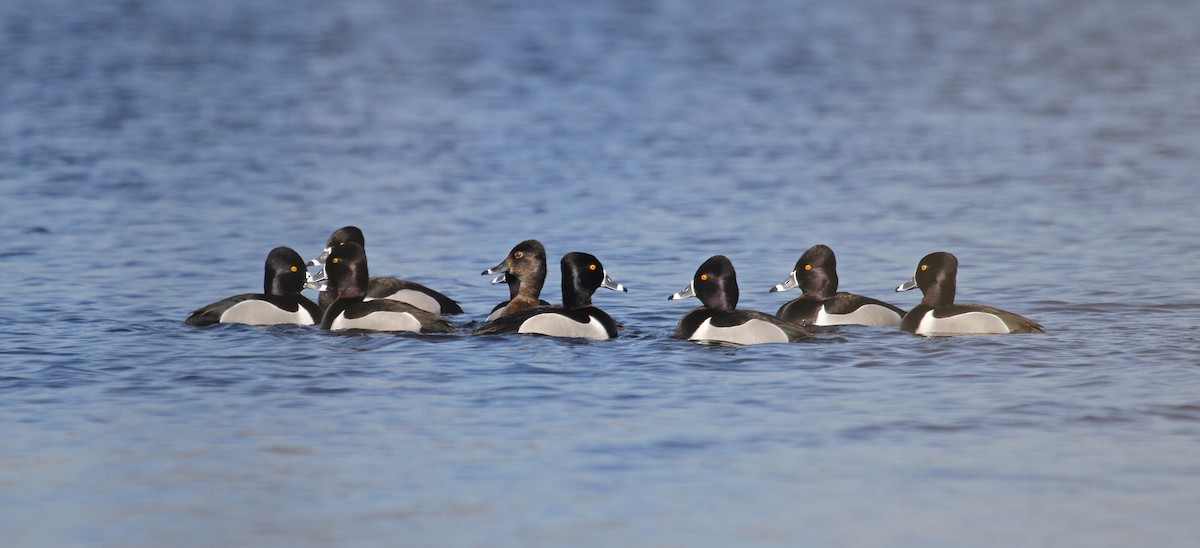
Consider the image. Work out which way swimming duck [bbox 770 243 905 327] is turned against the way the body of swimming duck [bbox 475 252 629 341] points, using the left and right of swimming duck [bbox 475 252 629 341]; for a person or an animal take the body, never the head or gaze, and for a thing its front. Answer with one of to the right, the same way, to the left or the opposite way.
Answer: the opposite way

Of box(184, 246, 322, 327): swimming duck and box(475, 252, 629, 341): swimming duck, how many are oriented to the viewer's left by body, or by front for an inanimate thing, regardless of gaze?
0

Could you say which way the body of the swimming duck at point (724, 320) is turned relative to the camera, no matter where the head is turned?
to the viewer's left

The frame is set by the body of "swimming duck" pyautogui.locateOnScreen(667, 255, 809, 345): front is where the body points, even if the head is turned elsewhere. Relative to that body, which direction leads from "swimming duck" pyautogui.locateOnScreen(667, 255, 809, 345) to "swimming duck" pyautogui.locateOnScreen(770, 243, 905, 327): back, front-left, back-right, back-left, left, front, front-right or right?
back-right

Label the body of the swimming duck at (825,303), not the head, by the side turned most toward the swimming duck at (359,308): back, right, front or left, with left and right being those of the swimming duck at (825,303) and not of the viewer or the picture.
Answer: front

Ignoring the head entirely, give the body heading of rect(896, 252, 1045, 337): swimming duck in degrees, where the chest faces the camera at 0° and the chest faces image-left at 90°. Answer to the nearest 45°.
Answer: approximately 90°

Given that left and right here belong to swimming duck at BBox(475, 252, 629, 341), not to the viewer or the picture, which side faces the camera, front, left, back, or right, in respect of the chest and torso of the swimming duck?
right

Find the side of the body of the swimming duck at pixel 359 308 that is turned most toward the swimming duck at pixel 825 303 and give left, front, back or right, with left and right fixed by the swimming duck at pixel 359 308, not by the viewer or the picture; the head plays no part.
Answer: back

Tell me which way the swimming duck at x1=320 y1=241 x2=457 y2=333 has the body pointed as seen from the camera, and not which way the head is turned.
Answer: to the viewer's left

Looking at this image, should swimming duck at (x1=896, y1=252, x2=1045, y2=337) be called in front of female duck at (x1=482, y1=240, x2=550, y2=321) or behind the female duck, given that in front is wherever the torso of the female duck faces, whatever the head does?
behind

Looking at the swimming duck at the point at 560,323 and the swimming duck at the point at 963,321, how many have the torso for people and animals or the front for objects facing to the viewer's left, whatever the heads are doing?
1

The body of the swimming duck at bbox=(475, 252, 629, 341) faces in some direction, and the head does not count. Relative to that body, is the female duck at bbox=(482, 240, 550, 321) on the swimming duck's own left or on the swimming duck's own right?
on the swimming duck's own left

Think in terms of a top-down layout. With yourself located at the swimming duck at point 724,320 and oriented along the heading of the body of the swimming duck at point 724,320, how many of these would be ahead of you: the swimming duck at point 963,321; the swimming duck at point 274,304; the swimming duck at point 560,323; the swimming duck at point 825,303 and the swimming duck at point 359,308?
3

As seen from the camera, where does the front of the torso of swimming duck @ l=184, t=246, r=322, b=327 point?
to the viewer's right

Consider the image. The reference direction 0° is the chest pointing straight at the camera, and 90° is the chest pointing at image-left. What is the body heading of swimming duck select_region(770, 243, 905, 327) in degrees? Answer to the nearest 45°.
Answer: approximately 90°

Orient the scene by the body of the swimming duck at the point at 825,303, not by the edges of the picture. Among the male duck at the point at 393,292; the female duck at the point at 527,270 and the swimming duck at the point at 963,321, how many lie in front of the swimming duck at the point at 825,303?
2
